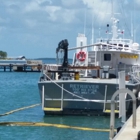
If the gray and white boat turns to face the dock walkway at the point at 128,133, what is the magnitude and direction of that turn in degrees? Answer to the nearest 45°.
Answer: approximately 135° to its right

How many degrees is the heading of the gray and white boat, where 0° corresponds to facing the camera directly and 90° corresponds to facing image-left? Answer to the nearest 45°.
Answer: approximately 225°
